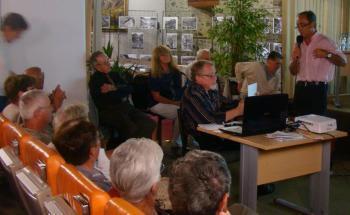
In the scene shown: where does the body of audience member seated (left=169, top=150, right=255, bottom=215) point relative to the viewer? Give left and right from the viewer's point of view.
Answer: facing away from the viewer and to the right of the viewer

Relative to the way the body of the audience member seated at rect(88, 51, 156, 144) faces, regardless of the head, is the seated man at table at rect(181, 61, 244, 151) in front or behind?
in front

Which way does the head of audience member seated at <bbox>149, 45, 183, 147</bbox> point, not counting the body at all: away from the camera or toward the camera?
toward the camera

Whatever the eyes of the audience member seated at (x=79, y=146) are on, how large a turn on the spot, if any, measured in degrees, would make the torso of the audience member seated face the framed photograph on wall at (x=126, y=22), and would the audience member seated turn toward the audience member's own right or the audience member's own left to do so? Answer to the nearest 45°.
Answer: approximately 45° to the audience member's own left

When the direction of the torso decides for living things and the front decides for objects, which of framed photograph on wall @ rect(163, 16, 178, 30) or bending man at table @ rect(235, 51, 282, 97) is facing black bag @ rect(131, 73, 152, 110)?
the framed photograph on wall

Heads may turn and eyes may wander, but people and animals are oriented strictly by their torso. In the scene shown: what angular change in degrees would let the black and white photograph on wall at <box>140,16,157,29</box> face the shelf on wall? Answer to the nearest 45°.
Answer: approximately 90° to its left

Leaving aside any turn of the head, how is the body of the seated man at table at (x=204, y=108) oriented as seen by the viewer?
to the viewer's right

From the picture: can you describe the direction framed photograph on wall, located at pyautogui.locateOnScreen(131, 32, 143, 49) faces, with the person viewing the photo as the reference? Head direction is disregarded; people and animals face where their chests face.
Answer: facing the viewer

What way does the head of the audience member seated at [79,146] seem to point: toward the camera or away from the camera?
away from the camera

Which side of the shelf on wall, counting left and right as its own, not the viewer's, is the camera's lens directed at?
front

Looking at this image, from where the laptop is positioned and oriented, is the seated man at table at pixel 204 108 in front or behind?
in front

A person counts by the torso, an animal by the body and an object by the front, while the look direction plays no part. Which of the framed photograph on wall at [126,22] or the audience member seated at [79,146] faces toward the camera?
the framed photograph on wall

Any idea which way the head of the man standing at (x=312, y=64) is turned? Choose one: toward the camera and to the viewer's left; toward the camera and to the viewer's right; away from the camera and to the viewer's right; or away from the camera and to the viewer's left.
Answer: toward the camera and to the viewer's left
